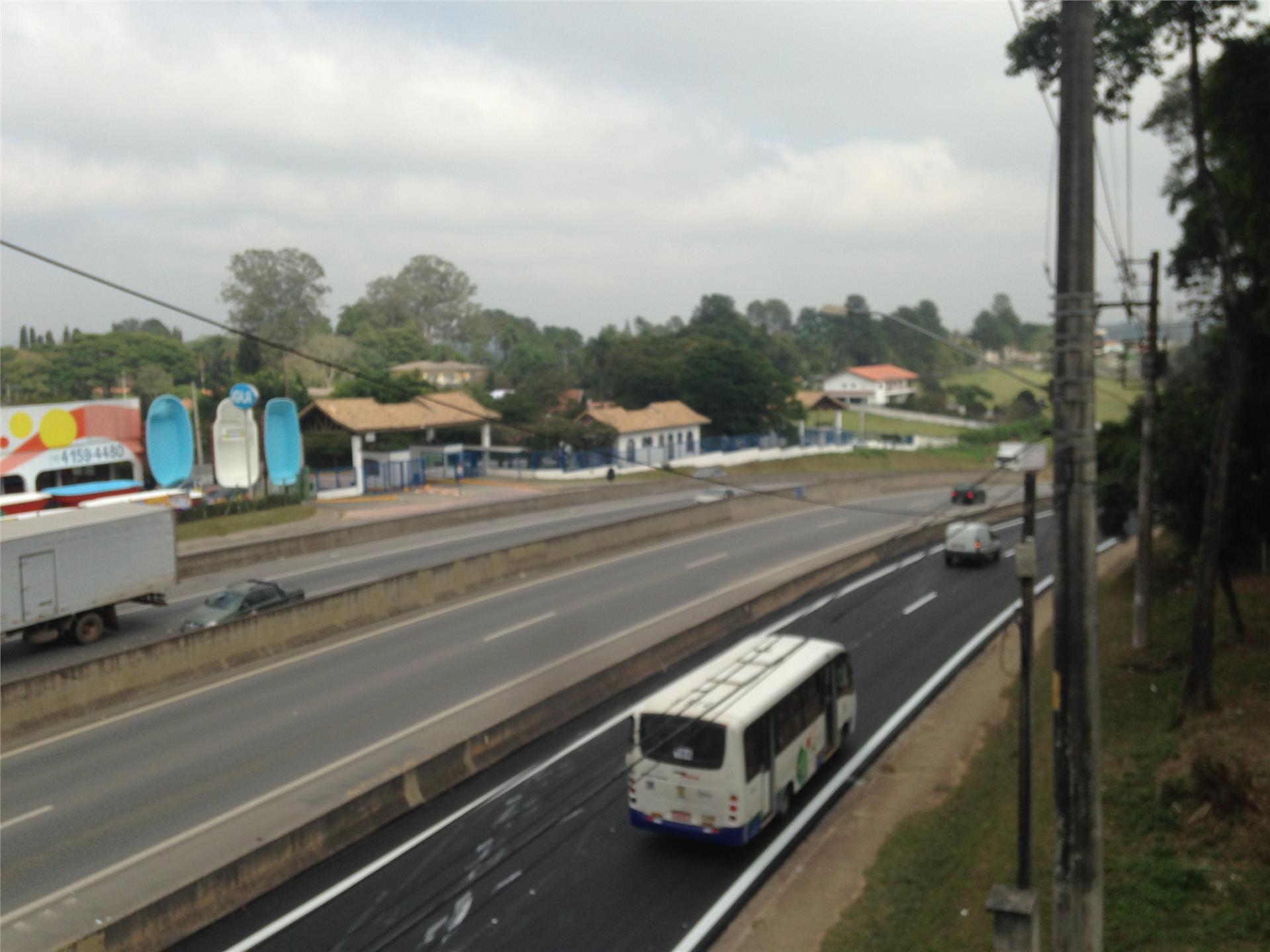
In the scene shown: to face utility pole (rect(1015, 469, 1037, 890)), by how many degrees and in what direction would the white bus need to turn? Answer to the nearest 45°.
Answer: approximately 90° to its right

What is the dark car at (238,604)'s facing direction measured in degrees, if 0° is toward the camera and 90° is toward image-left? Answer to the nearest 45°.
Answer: approximately 45°

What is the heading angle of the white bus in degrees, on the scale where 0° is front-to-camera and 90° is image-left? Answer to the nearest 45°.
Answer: approximately 225°

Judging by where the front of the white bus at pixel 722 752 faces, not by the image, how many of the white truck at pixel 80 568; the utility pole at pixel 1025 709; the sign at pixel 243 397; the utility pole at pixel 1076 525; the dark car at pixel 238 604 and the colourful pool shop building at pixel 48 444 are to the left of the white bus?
4

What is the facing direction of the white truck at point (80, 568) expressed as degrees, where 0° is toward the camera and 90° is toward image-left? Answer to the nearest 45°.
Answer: approximately 45°

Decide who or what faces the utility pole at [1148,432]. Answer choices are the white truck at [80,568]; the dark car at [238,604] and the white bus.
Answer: the white bus

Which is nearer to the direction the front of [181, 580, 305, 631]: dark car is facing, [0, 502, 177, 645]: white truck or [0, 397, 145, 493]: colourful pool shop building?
the white truck

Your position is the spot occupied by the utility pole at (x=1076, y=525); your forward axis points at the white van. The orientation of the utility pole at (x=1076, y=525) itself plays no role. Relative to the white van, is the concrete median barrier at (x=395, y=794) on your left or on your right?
left

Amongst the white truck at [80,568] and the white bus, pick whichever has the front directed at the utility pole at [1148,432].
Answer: the white bus

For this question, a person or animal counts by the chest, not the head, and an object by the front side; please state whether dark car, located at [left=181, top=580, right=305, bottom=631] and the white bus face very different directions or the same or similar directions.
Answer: very different directions
